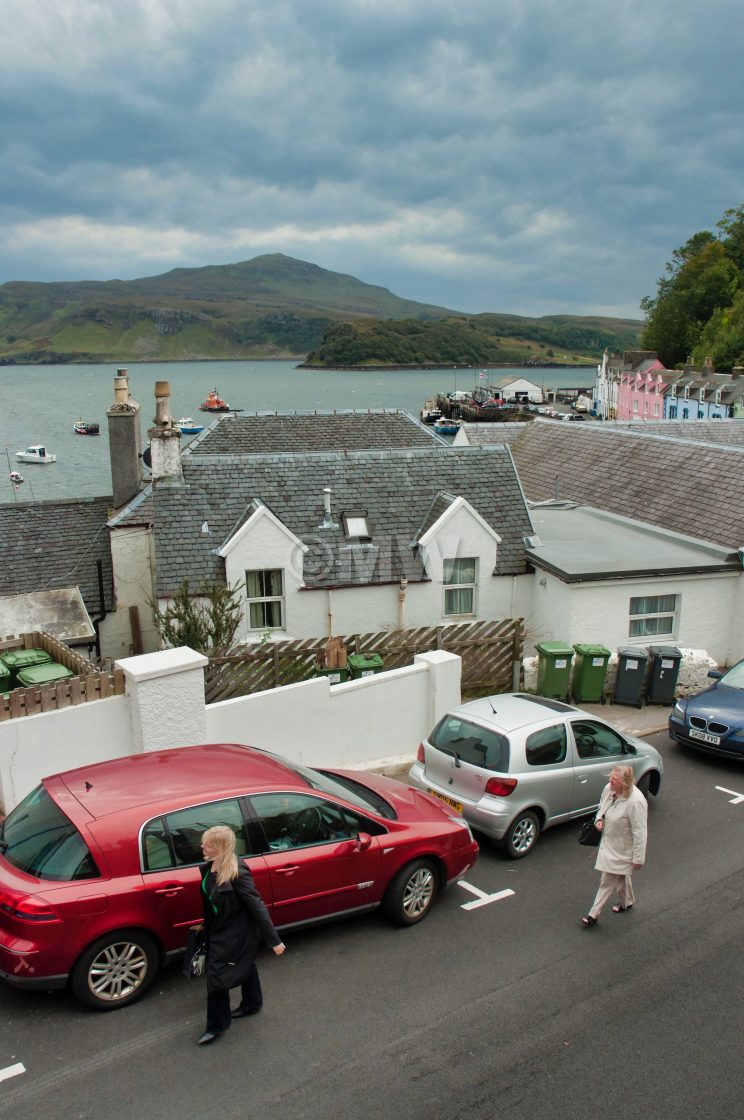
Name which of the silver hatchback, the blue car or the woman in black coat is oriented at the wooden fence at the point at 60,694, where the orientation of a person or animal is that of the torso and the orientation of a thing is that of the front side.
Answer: the blue car

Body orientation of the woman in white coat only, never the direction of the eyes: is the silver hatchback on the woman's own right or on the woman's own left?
on the woman's own right

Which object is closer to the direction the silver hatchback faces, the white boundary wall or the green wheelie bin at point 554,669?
the green wheelie bin

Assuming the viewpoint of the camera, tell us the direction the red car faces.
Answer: facing away from the viewer and to the right of the viewer

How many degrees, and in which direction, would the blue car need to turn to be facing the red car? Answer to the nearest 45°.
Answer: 0° — it already faces it

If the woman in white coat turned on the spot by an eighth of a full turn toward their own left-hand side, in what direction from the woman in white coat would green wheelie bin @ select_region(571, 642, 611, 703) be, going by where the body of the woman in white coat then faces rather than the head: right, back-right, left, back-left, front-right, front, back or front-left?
back

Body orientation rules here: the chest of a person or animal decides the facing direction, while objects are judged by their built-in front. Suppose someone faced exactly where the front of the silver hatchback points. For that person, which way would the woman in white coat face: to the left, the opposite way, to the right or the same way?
the opposite way
